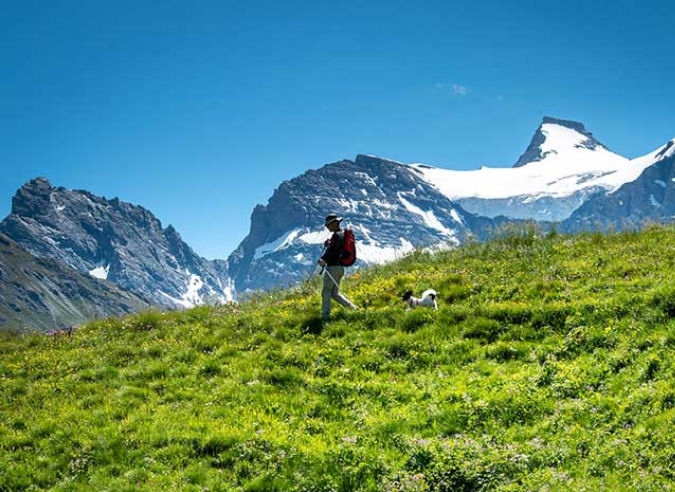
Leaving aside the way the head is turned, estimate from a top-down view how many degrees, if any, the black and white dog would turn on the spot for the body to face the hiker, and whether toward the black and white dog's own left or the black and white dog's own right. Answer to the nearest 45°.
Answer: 0° — it already faces them

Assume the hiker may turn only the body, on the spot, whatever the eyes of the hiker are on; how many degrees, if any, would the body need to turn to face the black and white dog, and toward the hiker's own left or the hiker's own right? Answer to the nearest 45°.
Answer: approximately 180°

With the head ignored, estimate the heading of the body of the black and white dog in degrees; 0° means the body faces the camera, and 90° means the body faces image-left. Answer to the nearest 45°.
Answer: approximately 90°

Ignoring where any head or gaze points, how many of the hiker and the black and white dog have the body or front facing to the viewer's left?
2

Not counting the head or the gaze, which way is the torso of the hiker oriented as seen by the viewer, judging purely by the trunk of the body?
to the viewer's left
